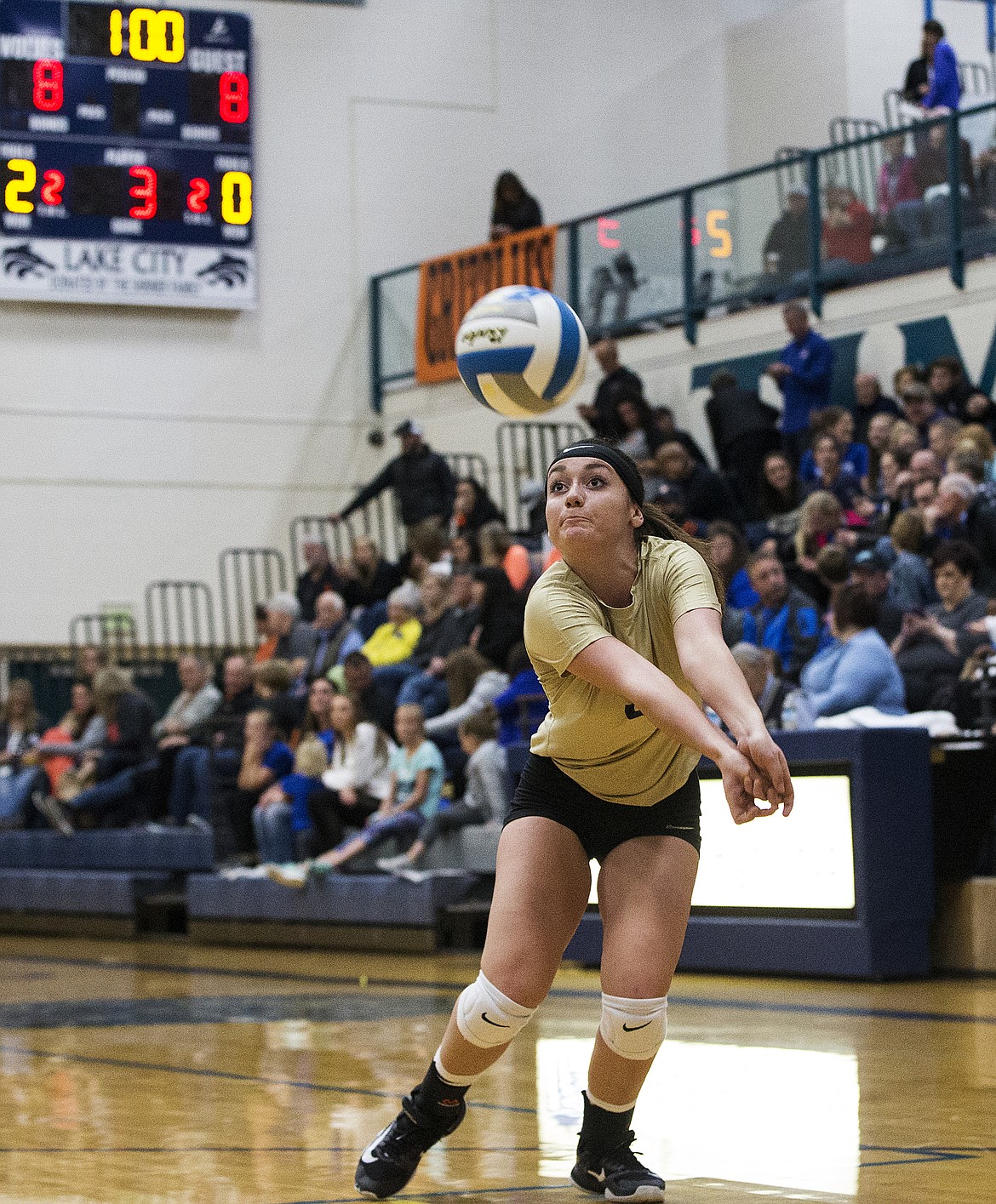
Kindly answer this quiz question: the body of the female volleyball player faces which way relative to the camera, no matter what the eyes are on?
toward the camera

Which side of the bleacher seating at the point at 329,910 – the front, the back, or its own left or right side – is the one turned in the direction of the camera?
front

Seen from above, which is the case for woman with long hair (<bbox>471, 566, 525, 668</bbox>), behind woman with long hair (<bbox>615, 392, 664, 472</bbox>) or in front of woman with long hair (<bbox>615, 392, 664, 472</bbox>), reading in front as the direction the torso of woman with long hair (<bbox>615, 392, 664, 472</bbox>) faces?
in front

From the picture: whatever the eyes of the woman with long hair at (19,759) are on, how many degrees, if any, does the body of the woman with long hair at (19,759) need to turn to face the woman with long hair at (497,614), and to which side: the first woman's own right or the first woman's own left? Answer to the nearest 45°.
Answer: approximately 90° to the first woman's own left

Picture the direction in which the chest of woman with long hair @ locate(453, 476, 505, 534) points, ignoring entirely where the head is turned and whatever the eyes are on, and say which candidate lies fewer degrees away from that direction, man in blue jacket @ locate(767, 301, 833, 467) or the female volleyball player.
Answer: the female volleyball player

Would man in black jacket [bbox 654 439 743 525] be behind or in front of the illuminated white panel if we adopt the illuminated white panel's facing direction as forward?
behind

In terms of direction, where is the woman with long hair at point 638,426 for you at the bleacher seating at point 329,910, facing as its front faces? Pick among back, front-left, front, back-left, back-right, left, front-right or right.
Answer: back-left

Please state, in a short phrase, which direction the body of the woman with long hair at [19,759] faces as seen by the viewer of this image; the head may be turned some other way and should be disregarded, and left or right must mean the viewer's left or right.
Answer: facing the viewer and to the left of the viewer

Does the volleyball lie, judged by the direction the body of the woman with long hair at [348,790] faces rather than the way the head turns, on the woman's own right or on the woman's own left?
on the woman's own left

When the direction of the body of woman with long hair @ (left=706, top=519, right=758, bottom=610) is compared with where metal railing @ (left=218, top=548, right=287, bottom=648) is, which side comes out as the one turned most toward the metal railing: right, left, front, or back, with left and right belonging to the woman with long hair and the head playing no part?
right
